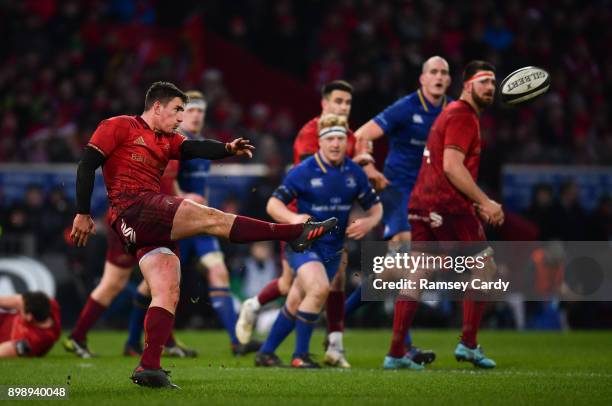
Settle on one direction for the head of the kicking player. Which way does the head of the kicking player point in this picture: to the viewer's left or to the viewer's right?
to the viewer's right

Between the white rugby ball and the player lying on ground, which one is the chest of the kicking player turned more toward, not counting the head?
the white rugby ball

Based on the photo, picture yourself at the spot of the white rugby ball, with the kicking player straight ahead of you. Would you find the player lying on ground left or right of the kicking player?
right

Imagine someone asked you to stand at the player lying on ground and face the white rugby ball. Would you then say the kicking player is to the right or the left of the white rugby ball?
right

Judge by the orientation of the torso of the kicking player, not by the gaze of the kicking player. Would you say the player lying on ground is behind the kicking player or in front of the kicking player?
behind

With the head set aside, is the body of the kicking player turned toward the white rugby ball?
yes

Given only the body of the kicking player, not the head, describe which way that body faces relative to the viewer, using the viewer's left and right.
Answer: facing the viewer and to the right of the viewer
